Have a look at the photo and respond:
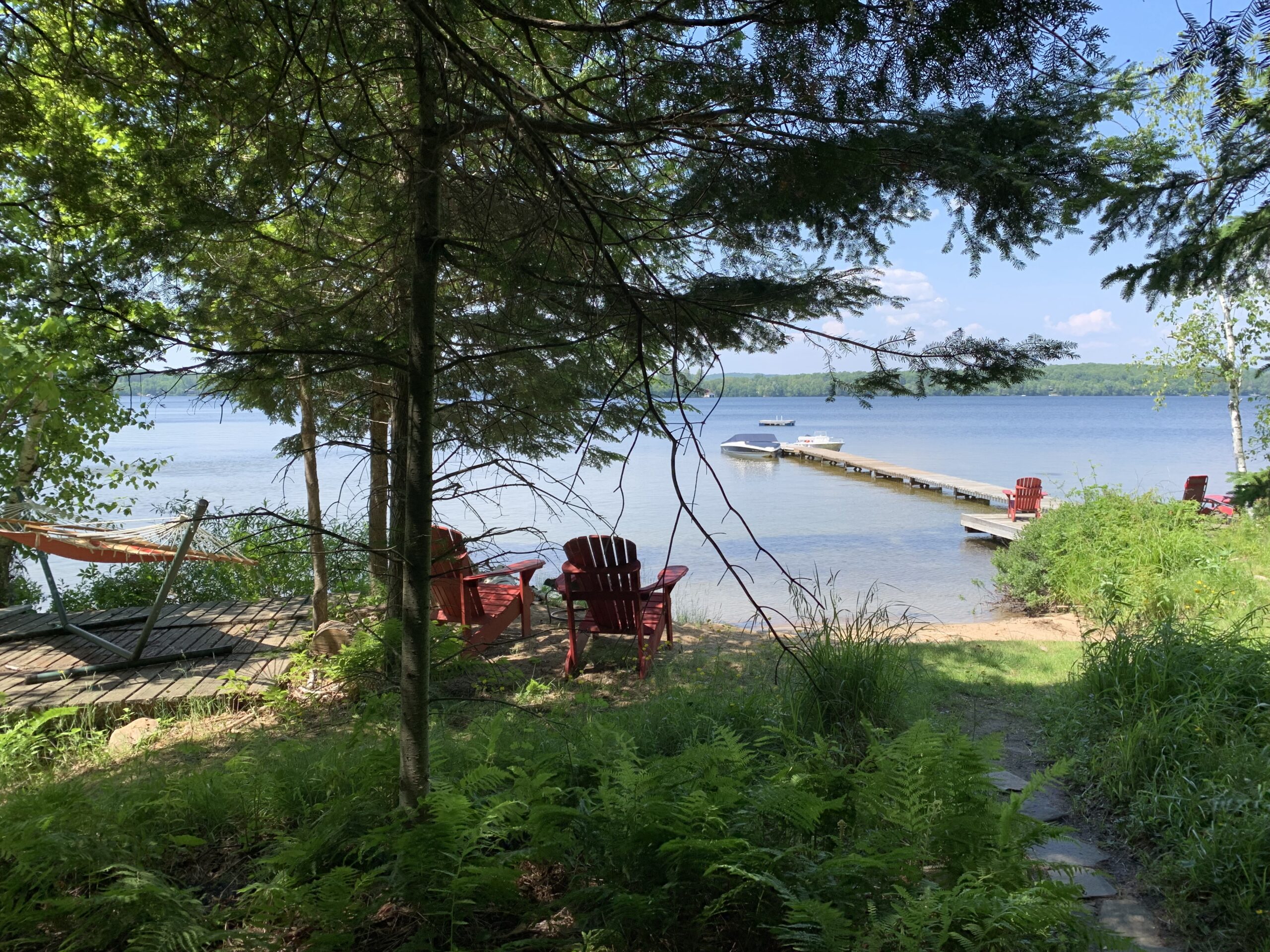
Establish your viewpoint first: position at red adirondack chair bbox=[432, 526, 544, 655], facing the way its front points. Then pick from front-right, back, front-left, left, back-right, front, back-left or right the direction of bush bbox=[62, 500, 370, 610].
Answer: left

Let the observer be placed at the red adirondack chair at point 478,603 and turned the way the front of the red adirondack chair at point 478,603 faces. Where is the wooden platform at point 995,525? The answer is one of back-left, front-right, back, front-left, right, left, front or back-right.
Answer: front

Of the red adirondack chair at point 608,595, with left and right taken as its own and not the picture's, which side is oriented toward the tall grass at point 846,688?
right

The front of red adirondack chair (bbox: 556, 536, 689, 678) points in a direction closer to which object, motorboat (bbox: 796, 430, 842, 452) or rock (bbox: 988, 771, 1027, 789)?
the motorboat

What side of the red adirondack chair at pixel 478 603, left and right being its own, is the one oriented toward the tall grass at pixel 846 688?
right

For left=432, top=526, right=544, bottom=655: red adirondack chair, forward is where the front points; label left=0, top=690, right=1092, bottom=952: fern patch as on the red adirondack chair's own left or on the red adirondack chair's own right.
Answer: on the red adirondack chair's own right

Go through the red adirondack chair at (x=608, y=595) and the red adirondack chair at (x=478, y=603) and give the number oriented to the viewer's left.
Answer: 0

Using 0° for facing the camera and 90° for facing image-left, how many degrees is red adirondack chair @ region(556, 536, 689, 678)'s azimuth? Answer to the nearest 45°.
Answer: approximately 225°

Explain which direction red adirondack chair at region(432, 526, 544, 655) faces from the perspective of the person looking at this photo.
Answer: facing away from the viewer and to the right of the viewer

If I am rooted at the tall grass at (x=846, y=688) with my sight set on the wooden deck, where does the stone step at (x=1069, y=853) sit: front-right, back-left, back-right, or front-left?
back-left

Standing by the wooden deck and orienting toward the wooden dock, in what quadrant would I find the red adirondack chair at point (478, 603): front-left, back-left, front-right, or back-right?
front-right

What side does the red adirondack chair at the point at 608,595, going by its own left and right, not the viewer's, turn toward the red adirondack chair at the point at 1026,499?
front

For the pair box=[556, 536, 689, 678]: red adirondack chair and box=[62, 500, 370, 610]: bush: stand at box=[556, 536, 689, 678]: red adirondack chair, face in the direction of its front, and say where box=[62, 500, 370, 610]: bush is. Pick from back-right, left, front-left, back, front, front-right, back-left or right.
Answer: left

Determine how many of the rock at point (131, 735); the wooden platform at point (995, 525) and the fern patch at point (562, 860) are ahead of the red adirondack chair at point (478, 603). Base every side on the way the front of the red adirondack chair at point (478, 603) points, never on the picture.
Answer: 1

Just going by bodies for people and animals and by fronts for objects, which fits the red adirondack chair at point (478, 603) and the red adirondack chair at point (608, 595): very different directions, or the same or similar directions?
same or similar directions
